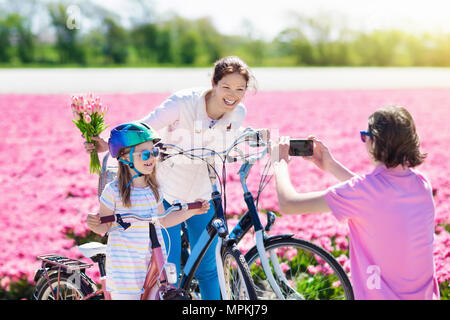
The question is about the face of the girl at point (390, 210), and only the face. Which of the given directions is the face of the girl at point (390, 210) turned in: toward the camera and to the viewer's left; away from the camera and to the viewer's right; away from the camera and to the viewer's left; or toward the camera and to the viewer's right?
away from the camera and to the viewer's left

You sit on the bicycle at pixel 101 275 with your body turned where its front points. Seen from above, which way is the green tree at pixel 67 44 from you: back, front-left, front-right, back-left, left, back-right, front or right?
back-left

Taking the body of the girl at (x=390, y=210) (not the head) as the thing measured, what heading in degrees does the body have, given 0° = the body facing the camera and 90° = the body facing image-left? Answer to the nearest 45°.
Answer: approximately 135°

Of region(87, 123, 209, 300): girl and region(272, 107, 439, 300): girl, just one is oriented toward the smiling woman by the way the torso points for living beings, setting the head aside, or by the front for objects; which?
region(272, 107, 439, 300): girl

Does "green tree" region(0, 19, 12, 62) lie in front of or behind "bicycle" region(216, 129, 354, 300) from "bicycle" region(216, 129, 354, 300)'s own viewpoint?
behind

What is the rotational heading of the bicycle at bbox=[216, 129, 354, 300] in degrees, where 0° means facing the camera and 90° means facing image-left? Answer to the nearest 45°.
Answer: approximately 315°

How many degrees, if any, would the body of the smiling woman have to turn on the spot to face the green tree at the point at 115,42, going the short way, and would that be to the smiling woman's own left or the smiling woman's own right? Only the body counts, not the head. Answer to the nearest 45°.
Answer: approximately 135° to the smiling woman's own left

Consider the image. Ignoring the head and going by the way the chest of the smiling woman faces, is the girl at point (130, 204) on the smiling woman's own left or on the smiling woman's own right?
on the smiling woman's own right

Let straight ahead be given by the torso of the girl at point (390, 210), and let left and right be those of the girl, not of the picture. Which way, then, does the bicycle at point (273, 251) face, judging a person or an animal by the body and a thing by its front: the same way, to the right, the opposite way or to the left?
the opposite way

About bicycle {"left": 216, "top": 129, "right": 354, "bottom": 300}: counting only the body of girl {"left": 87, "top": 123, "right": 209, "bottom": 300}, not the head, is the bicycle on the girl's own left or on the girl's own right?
on the girl's own left

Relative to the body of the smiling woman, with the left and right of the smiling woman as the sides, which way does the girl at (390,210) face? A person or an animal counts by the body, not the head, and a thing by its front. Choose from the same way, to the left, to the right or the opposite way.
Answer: the opposite way
